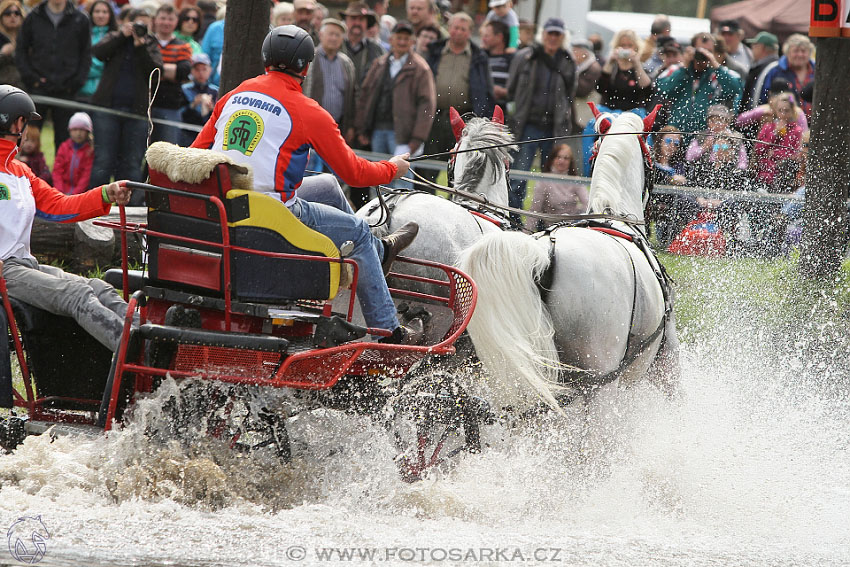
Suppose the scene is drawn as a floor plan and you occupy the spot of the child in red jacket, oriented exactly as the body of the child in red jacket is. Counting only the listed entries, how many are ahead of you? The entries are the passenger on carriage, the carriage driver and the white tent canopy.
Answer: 2

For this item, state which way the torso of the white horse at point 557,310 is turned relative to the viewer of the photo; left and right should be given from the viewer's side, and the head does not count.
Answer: facing away from the viewer and to the right of the viewer

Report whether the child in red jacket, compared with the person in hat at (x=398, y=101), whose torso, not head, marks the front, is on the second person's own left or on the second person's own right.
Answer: on the second person's own right

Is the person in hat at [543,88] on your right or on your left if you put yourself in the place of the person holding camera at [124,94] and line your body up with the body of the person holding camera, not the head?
on your left

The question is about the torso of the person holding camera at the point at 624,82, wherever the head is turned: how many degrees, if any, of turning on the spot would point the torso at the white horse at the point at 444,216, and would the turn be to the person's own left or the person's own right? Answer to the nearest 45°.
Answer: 0° — they already face it

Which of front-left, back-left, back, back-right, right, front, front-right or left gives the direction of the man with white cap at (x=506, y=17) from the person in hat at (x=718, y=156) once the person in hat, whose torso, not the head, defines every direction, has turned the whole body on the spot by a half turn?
front-left

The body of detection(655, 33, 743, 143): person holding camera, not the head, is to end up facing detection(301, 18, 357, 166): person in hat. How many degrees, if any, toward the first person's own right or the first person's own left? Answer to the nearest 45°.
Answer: approximately 90° to the first person's own right

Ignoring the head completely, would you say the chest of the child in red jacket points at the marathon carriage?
yes

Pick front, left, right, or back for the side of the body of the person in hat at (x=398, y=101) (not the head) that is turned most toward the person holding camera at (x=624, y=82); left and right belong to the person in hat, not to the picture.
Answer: left

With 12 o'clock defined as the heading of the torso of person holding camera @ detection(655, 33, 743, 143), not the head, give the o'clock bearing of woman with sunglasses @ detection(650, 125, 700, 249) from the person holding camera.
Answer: The woman with sunglasses is roughly at 12 o'clock from the person holding camera.

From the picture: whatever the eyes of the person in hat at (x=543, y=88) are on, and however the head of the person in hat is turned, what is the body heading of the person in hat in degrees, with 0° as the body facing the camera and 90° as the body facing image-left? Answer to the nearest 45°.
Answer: approximately 0°

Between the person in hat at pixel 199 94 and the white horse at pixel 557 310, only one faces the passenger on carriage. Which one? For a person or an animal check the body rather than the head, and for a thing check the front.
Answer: the person in hat
